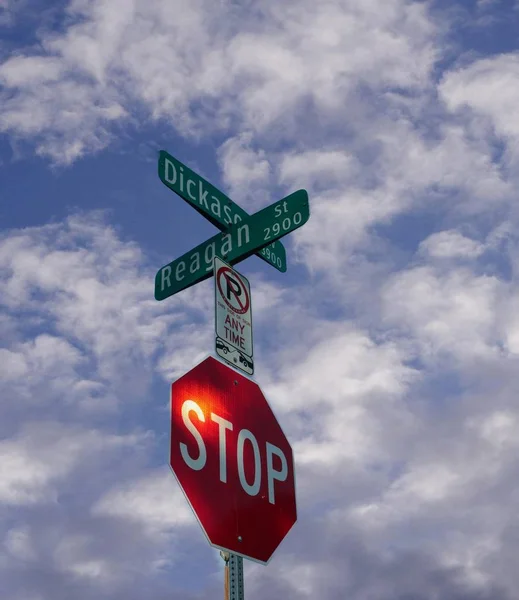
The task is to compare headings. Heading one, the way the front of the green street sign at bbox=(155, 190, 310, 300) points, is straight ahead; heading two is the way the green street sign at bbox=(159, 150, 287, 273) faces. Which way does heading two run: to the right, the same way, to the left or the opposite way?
to the left

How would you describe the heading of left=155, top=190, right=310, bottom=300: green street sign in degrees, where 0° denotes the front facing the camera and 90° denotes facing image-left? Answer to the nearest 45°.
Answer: approximately 45°

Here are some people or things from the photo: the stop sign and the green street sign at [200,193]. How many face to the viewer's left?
0

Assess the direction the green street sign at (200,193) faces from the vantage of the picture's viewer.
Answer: facing the viewer and to the right of the viewer

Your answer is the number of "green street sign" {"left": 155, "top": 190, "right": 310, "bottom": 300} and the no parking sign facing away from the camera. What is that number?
0
